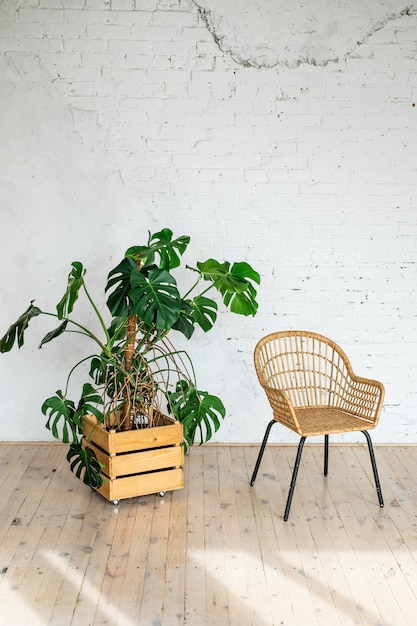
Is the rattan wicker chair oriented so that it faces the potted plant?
no
